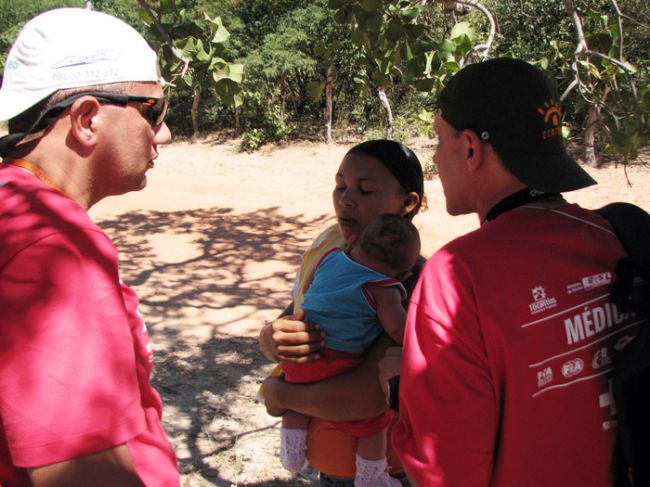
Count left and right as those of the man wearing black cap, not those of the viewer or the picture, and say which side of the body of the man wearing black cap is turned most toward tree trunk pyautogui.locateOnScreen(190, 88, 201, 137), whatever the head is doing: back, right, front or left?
front

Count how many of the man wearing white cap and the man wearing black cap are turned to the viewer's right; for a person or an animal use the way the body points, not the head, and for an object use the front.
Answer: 1

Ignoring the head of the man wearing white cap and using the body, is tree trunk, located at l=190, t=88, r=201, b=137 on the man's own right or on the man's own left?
on the man's own left

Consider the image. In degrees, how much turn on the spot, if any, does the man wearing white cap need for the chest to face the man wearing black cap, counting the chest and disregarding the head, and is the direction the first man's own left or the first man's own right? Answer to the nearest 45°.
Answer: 0° — they already face them

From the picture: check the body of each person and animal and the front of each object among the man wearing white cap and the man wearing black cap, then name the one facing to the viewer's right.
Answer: the man wearing white cap

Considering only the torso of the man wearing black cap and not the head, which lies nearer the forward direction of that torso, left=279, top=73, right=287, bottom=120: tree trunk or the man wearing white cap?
the tree trunk

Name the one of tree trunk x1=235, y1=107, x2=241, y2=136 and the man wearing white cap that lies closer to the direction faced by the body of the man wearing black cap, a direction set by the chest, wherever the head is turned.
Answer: the tree trunk

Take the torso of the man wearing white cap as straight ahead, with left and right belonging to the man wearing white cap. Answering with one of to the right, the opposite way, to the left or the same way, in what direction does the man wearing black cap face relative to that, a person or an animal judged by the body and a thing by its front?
to the left

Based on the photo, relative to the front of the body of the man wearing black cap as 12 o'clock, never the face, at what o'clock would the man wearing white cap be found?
The man wearing white cap is roughly at 10 o'clock from the man wearing black cap.

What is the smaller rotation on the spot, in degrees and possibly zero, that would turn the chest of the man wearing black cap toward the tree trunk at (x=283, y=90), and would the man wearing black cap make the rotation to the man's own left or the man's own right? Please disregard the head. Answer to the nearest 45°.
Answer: approximately 45° to the man's own right

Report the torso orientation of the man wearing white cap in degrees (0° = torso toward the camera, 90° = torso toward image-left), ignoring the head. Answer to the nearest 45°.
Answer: approximately 270°

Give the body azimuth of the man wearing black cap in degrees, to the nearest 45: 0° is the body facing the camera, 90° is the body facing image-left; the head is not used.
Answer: approximately 135°

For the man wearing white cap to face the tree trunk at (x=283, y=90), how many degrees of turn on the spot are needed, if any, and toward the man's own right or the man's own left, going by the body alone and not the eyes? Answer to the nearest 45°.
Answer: approximately 90° to the man's own left

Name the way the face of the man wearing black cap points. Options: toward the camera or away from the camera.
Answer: away from the camera

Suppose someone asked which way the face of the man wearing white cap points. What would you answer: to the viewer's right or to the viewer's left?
to the viewer's right
